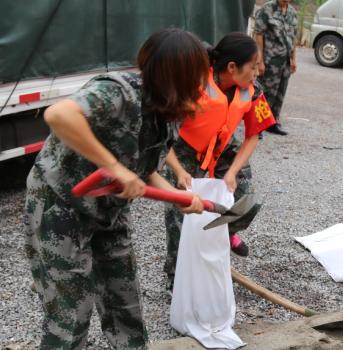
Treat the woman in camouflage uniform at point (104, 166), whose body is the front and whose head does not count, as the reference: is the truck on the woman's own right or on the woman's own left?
on the woman's own left

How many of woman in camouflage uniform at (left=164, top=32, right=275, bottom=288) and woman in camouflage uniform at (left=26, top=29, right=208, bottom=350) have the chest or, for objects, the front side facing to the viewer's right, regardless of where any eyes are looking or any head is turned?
1

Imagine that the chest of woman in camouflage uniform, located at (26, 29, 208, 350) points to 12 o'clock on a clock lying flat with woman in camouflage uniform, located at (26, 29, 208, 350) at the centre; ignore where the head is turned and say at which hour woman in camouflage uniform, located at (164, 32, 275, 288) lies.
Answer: woman in camouflage uniform, located at (164, 32, 275, 288) is roughly at 10 o'clock from woman in camouflage uniform, located at (26, 29, 208, 350).

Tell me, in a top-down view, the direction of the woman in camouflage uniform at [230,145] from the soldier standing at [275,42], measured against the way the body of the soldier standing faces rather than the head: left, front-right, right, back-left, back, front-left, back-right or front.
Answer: front-right

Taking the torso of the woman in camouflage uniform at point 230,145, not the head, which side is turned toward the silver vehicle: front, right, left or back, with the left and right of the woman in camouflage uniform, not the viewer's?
left

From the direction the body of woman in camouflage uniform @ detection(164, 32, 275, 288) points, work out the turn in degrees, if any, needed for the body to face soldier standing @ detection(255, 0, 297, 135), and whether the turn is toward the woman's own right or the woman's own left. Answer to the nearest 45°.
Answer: approximately 180°

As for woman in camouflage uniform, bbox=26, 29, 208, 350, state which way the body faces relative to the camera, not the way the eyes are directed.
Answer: to the viewer's right

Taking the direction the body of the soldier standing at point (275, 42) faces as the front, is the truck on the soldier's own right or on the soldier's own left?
on the soldier's own right

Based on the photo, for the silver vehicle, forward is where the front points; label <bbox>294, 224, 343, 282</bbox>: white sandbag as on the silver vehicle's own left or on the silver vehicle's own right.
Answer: on the silver vehicle's own left

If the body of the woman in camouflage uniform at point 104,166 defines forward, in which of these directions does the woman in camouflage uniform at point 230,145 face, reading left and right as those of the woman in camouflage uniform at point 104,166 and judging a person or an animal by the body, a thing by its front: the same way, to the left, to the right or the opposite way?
to the right

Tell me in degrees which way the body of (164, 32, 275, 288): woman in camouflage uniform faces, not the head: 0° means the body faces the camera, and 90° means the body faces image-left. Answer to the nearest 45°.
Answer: approximately 0°

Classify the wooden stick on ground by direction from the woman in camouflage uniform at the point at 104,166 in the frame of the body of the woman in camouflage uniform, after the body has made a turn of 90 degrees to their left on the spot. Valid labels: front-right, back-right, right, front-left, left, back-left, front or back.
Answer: front-right

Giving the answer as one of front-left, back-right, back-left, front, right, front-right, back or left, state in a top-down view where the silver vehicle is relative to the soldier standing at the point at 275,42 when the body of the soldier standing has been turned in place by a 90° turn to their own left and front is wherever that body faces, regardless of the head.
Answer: front-left

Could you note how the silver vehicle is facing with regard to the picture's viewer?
facing to the left of the viewer
